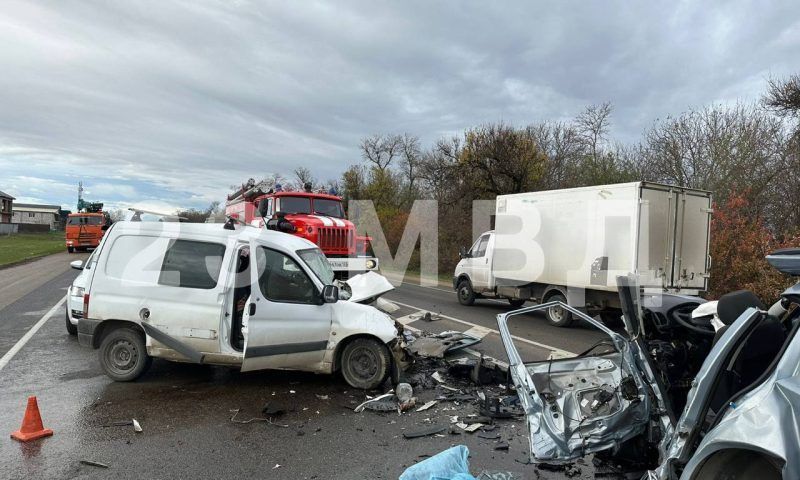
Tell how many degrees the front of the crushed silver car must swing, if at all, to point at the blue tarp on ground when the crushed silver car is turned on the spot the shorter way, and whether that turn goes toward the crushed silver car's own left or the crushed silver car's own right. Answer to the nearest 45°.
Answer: approximately 90° to the crushed silver car's own left

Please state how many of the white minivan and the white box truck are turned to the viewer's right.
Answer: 1

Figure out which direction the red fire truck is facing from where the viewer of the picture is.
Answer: facing the viewer and to the right of the viewer

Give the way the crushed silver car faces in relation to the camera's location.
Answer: facing away from the viewer and to the left of the viewer

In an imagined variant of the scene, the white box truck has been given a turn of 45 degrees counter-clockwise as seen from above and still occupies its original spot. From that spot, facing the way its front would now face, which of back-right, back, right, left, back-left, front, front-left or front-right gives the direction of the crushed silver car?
left

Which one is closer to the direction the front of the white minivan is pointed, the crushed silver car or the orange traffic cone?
the crushed silver car

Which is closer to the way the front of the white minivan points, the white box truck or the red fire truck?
the white box truck

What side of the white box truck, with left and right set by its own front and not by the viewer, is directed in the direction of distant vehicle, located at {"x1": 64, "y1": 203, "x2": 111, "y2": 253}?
front

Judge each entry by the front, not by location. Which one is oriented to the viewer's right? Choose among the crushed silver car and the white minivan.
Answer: the white minivan

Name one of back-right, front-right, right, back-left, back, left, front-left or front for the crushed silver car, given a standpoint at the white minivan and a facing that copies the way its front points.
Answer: front-right

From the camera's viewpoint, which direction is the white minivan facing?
to the viewer's right
